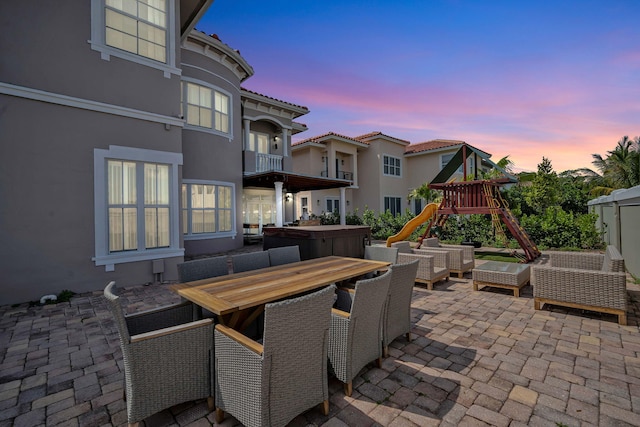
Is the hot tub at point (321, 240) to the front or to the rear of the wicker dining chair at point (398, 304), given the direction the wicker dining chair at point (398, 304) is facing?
to the front

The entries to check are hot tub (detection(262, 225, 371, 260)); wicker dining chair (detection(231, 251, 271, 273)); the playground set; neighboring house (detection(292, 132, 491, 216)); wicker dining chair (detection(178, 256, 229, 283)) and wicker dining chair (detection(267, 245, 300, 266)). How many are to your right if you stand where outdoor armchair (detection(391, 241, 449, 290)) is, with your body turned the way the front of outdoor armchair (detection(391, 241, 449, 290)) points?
4

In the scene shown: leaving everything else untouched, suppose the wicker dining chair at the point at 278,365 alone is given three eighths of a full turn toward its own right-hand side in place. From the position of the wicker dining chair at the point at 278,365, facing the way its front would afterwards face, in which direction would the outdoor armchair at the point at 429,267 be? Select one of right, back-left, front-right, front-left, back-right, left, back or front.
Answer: front-left

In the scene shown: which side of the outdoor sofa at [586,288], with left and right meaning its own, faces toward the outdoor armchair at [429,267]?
front

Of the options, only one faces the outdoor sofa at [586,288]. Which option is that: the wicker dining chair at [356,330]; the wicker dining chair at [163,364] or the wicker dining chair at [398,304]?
the wicker dining chair at [163,364]

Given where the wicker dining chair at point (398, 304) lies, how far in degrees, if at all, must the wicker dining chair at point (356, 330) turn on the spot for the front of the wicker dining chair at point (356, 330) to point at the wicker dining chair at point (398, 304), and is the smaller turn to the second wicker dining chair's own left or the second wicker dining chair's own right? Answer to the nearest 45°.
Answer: approximately 90° to the second wicker dining chair's own right

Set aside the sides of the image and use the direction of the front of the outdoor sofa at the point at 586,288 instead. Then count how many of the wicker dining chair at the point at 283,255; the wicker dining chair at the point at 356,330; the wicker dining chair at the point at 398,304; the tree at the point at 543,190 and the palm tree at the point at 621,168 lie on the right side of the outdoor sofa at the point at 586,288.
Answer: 2

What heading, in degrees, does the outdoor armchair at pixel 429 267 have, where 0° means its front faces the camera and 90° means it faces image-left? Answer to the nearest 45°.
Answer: approximately 315°

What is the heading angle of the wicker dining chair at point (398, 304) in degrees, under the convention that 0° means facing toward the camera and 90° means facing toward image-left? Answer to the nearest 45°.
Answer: approximately 135°

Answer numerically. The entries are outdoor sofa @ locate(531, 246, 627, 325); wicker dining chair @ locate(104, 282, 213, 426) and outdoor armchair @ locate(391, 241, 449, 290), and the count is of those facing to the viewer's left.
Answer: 1

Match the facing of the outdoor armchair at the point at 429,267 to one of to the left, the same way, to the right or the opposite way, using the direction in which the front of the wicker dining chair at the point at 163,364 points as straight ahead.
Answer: to the right

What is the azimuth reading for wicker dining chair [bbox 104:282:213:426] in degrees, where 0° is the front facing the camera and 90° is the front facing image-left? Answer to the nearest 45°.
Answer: approximately 270°

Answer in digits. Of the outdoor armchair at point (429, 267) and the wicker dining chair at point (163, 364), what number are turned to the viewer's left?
0

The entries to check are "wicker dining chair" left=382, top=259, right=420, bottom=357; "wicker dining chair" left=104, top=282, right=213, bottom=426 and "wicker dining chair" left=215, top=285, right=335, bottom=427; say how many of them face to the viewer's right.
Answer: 1

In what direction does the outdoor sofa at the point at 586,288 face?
to the viewer's left
